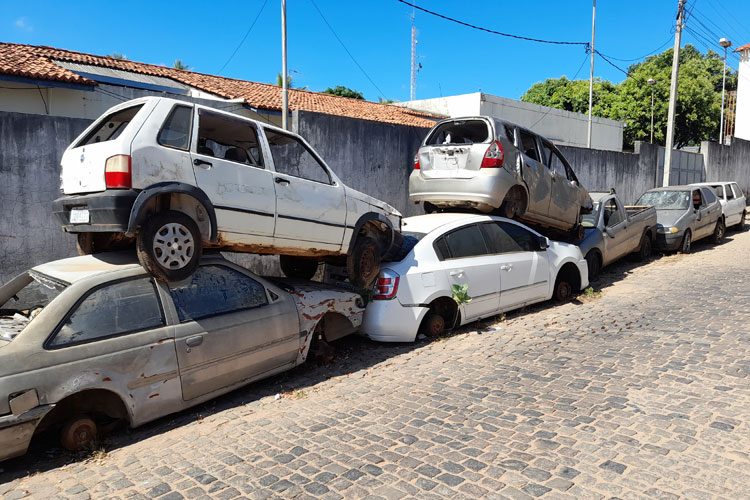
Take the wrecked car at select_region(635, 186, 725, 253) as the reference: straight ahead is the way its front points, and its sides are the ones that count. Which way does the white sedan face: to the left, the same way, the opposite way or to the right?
the opposite way

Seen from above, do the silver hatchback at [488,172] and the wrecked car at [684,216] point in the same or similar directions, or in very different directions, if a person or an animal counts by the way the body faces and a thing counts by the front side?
very different directions

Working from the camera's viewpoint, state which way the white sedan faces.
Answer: facing away from the viewer and to the right of the viewer

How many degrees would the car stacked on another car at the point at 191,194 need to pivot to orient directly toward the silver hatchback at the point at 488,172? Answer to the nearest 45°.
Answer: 0° — it already faces it

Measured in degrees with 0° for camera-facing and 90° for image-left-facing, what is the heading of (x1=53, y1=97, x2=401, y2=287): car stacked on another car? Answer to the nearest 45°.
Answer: approximately 225°

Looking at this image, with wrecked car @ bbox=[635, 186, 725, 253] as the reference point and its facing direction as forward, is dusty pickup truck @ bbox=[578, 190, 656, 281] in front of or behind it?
in front

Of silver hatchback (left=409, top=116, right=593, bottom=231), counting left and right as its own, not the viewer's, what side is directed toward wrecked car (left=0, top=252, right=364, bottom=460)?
back

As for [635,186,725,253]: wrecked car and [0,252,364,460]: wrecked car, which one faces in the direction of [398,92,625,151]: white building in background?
[0,252,364,460]: wrecked car

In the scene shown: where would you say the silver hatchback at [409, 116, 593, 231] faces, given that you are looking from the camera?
facing away from the viewer and to the right of the viewer

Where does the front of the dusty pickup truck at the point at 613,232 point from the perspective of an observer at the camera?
facing the viewer and to the left of the viewer

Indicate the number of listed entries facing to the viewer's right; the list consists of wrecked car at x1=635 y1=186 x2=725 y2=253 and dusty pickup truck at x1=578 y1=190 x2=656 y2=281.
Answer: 0

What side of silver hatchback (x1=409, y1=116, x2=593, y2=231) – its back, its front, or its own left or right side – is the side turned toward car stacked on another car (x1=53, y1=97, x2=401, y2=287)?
back

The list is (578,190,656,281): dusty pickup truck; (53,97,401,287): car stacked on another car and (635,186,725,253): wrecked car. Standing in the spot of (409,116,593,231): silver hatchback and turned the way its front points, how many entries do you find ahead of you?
2

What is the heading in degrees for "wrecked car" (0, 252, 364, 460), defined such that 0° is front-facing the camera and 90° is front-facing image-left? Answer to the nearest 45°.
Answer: approximately 225°
